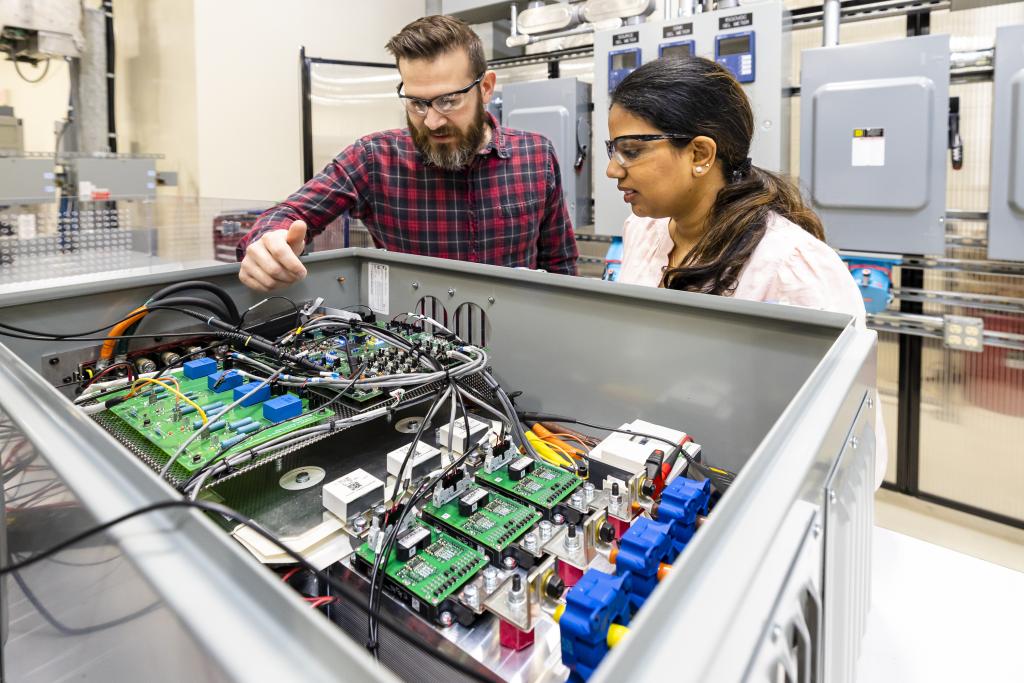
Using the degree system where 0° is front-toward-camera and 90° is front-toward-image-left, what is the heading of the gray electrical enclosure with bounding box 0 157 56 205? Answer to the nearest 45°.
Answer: approximately 0°

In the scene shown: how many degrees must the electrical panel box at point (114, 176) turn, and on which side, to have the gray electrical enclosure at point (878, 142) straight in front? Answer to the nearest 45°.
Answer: approximately 45° to its left

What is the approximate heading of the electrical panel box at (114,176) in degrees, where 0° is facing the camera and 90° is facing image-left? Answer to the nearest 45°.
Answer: approximately 0°

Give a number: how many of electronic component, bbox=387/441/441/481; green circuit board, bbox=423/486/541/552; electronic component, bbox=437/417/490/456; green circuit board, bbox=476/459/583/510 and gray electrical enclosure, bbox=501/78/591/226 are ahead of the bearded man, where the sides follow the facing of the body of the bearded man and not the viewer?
4

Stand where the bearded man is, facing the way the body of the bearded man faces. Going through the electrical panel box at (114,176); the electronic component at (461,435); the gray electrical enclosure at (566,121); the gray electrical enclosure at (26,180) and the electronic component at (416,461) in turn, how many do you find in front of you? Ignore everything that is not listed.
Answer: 2

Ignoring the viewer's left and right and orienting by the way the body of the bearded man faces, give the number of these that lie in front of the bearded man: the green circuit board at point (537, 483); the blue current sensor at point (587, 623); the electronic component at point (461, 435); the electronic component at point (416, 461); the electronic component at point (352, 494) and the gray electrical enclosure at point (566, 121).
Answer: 5
